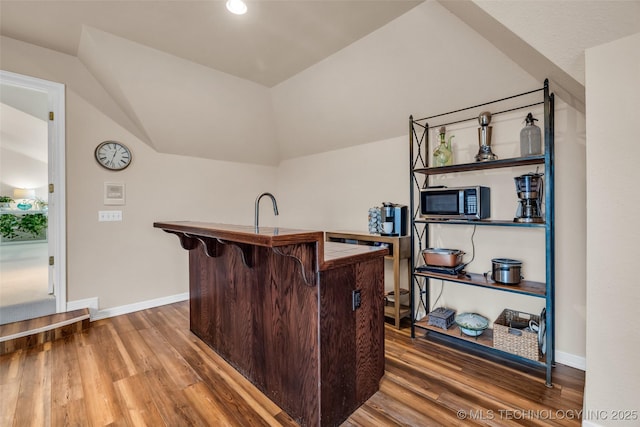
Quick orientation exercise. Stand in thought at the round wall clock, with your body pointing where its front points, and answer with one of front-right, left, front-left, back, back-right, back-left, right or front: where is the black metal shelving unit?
front-left

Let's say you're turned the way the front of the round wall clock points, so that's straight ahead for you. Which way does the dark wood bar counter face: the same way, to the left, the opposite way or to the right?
to the right

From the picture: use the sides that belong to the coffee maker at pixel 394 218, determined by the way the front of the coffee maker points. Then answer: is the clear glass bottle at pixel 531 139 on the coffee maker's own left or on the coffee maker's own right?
on the coffee maker's own left

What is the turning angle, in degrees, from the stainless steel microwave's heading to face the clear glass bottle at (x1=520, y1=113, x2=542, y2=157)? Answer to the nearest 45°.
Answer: approximately 90° to its left

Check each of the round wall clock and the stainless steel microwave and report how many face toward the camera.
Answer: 2

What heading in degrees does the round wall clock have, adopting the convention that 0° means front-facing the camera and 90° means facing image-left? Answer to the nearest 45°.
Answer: approximately 0°

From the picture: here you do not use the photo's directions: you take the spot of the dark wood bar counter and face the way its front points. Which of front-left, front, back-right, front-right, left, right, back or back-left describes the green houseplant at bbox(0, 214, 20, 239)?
right

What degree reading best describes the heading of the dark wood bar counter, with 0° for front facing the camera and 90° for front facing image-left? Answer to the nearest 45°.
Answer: approximately 45°

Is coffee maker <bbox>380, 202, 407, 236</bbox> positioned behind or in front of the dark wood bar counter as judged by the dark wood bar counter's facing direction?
behind

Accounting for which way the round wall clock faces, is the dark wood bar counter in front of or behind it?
in front

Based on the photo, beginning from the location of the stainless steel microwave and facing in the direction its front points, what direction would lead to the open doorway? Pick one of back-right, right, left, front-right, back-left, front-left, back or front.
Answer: right
